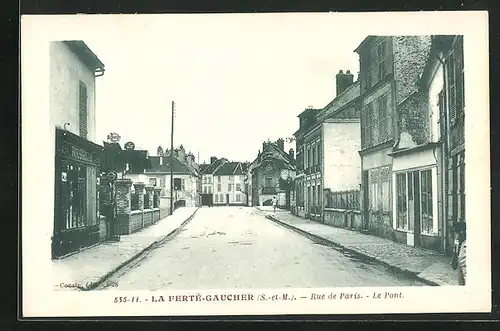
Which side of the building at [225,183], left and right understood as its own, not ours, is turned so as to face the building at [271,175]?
left

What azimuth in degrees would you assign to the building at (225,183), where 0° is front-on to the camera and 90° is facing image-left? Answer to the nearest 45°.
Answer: approximately 0°

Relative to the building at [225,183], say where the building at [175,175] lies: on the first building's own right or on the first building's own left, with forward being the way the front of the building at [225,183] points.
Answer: on the first building's own right
